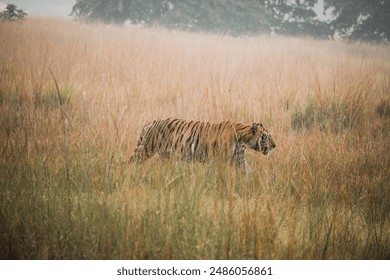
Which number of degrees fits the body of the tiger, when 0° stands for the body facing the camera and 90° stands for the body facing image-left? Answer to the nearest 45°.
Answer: approximately 270°

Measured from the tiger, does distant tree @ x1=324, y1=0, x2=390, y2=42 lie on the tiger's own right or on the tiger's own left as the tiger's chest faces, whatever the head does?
on the tiger's own left

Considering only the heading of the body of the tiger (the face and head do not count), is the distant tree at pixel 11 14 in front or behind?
behind
